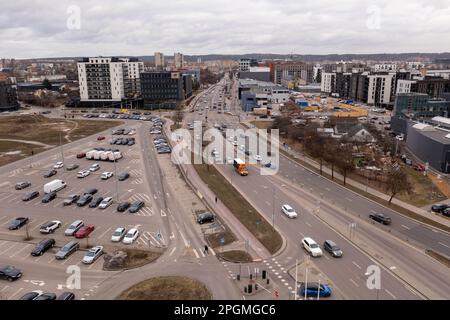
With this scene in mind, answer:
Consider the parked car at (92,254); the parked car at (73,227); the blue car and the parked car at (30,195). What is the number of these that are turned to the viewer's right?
1

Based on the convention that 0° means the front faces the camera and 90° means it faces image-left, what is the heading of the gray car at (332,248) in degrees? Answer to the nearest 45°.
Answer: approximately 315°

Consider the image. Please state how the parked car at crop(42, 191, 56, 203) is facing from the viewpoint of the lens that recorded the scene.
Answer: facing the viewer and to the left of the viewer

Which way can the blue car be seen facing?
to the viewer's right

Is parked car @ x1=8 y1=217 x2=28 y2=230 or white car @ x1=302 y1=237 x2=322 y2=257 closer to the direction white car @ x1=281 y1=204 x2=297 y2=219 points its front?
the white car

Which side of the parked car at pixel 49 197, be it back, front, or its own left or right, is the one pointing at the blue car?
left

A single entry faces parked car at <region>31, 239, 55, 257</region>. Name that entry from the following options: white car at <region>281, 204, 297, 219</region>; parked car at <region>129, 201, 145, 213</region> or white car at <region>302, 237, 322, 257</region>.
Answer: parked car at <region>129, 201, 145, 213</region>
